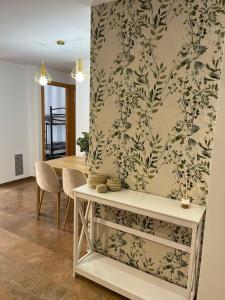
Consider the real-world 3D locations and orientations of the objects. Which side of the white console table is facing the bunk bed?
right

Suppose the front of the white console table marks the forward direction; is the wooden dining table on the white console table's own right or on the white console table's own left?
on the white console table's own right
